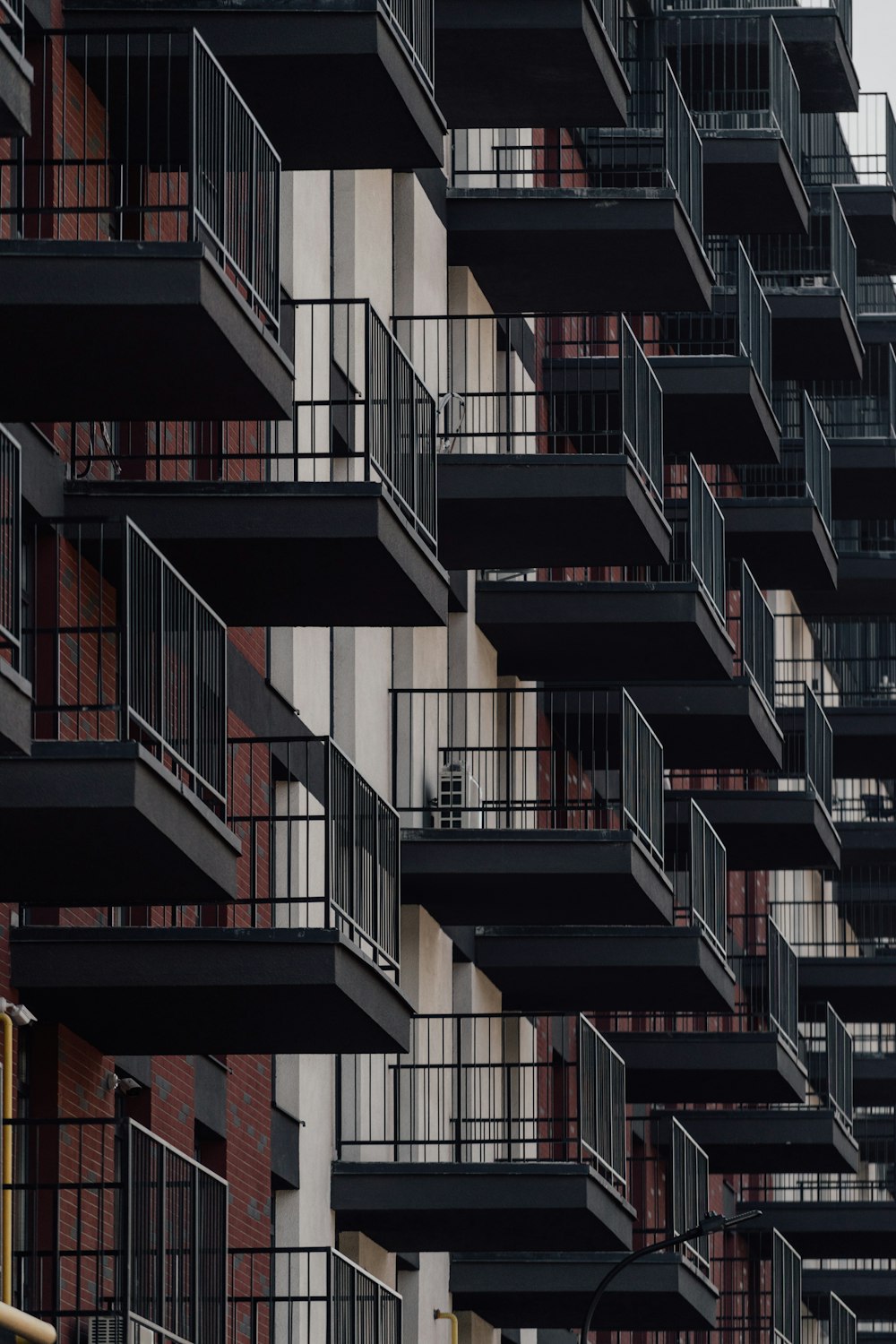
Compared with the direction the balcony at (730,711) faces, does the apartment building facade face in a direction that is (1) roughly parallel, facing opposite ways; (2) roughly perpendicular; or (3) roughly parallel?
roughly parallel

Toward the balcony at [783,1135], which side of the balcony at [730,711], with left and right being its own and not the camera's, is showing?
left

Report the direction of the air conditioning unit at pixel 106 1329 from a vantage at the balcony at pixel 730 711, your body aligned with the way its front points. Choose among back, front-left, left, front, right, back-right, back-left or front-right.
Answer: right

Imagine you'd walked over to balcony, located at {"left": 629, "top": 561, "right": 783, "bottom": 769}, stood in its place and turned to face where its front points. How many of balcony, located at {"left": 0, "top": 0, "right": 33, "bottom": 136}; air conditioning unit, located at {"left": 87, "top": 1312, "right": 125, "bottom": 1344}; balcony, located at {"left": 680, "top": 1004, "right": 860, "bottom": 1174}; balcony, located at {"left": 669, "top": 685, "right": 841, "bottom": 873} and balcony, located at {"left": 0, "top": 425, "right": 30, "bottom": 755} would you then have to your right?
3

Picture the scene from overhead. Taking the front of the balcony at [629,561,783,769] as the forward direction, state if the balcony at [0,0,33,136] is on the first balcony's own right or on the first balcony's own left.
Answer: on the first balcony's own right
